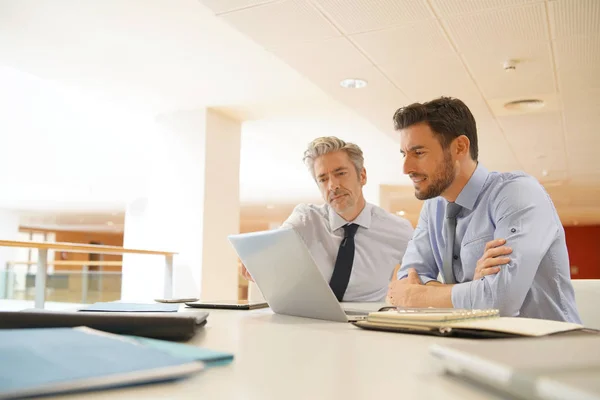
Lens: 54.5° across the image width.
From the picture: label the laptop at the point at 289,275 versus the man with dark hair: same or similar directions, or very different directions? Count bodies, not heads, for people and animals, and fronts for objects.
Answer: very different directions

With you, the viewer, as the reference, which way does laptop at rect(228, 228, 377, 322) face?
facing away from the viewer and to the right of the viewer

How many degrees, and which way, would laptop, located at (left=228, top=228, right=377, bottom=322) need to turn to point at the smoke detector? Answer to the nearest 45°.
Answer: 0° — it already faces it

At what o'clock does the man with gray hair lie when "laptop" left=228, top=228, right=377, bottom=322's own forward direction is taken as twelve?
The man with gray hair is roughly at 11 o'clock from the laptop.

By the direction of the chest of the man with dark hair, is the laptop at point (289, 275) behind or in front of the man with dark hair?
in front

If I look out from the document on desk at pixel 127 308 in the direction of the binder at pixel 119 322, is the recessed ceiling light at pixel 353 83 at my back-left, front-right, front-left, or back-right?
back-left

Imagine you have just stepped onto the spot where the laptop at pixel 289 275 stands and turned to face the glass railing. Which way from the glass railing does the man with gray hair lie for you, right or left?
right

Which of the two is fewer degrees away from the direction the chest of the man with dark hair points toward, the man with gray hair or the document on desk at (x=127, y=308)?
the document on desk

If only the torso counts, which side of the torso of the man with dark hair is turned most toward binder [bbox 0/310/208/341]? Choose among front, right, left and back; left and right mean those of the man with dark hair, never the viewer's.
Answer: front

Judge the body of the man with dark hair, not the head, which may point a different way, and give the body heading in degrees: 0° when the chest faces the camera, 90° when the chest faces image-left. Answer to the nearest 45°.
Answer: approximately 45°

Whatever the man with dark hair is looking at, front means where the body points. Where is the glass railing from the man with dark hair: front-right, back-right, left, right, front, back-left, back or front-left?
right

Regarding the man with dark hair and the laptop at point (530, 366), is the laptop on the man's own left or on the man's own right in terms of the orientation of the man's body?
on the man's own left
